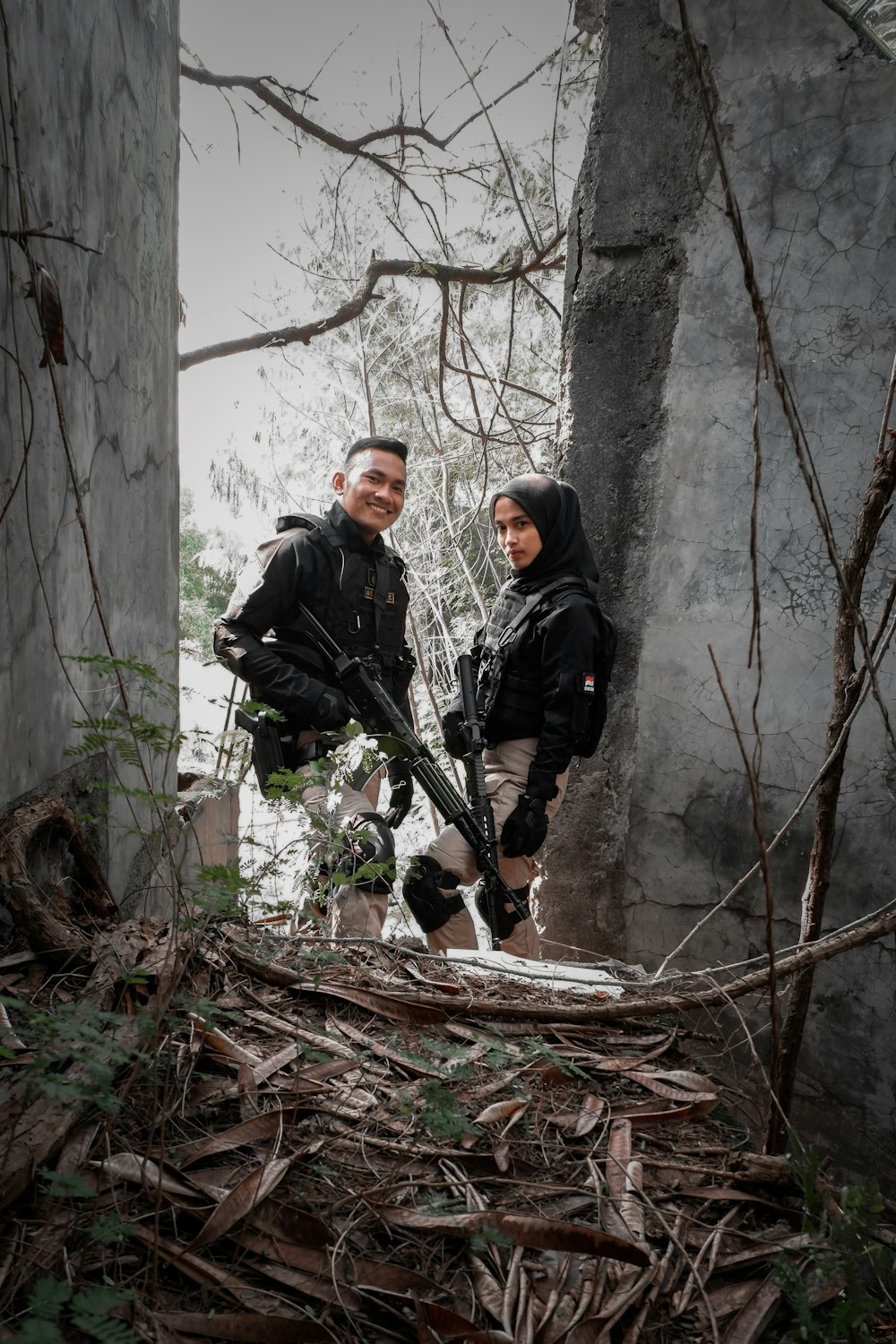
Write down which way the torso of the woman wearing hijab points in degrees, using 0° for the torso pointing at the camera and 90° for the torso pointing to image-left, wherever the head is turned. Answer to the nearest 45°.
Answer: approximately 45°

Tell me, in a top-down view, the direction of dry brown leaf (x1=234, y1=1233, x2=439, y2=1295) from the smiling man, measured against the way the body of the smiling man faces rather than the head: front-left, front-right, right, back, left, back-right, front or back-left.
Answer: front-right

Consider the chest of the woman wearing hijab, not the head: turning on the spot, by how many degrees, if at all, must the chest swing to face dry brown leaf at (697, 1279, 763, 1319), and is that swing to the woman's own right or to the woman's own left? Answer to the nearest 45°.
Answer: approximately 45° to the woman's own left

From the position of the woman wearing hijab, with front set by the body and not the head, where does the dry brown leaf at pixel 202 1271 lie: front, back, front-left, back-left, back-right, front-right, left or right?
front-left

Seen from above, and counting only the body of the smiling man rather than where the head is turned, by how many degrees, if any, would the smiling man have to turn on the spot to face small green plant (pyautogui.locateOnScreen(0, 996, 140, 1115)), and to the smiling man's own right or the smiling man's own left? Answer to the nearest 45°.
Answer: approximately 45° to the smiling man's own right
